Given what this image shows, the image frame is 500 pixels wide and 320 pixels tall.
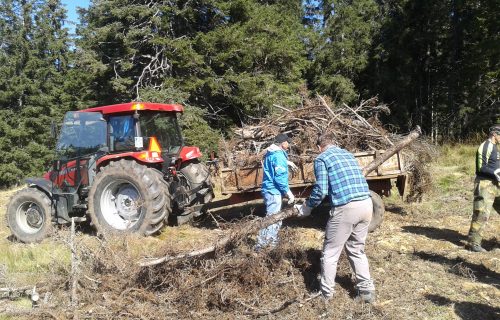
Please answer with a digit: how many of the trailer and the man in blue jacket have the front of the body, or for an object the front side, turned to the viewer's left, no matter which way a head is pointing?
1

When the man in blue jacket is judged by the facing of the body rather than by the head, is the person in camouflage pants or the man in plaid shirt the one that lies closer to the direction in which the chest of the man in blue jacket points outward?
the person in camouflage pants

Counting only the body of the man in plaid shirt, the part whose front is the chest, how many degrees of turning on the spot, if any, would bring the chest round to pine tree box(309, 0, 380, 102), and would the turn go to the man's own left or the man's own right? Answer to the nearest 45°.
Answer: approximately 45° to the man's own right

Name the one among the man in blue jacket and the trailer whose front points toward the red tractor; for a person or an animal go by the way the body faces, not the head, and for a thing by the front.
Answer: the trailer

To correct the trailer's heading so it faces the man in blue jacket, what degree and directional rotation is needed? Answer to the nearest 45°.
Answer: approximately 90° to its left

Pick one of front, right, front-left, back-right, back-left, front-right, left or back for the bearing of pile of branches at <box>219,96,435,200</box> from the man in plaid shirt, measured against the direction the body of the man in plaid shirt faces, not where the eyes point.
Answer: front-right

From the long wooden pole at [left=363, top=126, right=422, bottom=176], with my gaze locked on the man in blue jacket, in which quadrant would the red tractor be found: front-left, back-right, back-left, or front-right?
front-right

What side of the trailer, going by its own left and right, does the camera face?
left

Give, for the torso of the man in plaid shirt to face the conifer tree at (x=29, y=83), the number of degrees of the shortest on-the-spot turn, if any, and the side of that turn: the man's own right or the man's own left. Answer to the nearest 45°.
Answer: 0° — they already face it

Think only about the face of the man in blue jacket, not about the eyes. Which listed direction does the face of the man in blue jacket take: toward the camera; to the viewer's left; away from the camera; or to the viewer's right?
to the viewer's right

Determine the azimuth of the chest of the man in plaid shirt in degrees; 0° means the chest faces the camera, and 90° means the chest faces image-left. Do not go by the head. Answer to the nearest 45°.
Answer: approximately 135°
